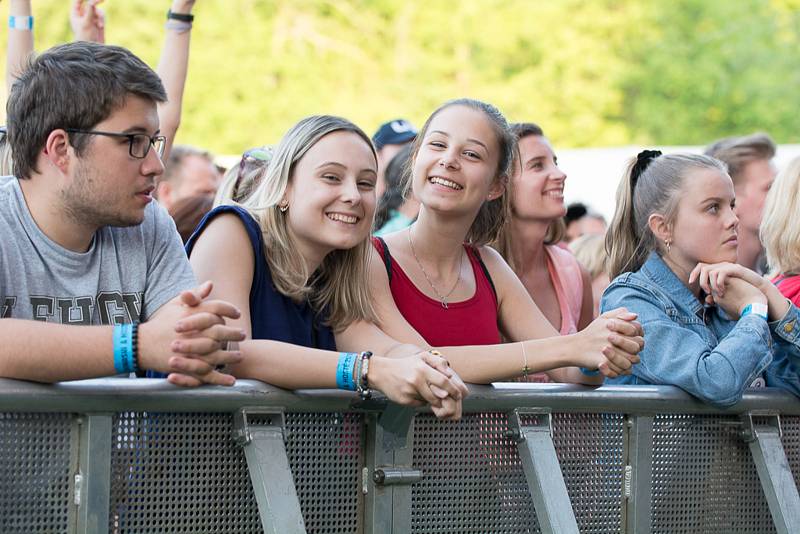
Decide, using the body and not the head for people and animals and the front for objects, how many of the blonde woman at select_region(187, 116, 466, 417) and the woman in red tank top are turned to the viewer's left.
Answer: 0

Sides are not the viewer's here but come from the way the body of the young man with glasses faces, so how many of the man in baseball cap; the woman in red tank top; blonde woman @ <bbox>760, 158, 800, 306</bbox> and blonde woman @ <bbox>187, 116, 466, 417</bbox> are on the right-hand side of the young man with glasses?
0

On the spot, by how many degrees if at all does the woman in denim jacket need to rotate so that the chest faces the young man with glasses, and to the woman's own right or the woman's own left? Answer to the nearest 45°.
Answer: approximately 90° to the woman's own right

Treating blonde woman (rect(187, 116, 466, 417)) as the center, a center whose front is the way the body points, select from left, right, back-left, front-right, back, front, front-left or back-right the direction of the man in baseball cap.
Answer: back-left

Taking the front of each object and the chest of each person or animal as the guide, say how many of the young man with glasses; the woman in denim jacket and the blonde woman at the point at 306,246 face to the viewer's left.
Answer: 0

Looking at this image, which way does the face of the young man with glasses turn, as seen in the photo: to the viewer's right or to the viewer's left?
to the viewer's right

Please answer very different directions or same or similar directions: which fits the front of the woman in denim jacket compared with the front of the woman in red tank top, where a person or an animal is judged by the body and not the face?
same or similar directions

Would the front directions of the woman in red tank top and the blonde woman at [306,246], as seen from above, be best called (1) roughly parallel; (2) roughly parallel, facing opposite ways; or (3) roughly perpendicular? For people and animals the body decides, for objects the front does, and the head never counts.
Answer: roughly parallel

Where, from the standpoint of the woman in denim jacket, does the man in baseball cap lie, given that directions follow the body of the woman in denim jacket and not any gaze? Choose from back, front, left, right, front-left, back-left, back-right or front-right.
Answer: back

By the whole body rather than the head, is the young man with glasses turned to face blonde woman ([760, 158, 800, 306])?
no

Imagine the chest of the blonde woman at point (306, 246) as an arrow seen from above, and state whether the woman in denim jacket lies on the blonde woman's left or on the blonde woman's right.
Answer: on the blonde woman's left

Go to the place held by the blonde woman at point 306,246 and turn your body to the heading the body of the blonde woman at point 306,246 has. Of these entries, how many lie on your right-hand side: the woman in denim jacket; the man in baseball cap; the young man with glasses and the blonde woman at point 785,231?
1

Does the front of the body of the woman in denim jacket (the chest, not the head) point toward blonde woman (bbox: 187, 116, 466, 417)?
no

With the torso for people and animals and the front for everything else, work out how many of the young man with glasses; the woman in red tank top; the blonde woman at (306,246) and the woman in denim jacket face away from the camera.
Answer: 0

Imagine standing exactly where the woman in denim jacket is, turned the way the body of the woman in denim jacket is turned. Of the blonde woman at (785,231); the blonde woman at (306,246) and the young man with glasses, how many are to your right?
2

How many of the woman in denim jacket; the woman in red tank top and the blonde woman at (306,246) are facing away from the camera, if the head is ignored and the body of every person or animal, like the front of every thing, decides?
0

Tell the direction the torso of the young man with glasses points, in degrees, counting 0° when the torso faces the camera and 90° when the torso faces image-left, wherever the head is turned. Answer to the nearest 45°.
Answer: approximately 315°

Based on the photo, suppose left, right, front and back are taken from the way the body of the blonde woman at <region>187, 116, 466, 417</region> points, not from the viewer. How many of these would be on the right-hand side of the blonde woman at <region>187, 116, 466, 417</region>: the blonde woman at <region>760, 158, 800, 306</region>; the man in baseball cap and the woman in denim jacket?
0

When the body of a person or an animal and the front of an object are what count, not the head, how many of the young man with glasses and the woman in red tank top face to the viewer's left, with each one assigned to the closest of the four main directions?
0
